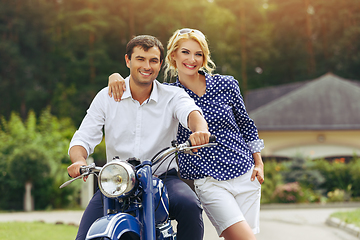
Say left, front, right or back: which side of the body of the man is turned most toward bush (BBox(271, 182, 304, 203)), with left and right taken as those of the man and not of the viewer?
back

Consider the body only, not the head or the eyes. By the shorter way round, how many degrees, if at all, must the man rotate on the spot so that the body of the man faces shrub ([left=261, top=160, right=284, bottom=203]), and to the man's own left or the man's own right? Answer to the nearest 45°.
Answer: approximately 180°

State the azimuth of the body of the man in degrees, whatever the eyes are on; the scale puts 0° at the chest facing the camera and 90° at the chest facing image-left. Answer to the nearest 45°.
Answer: approximately 0°
